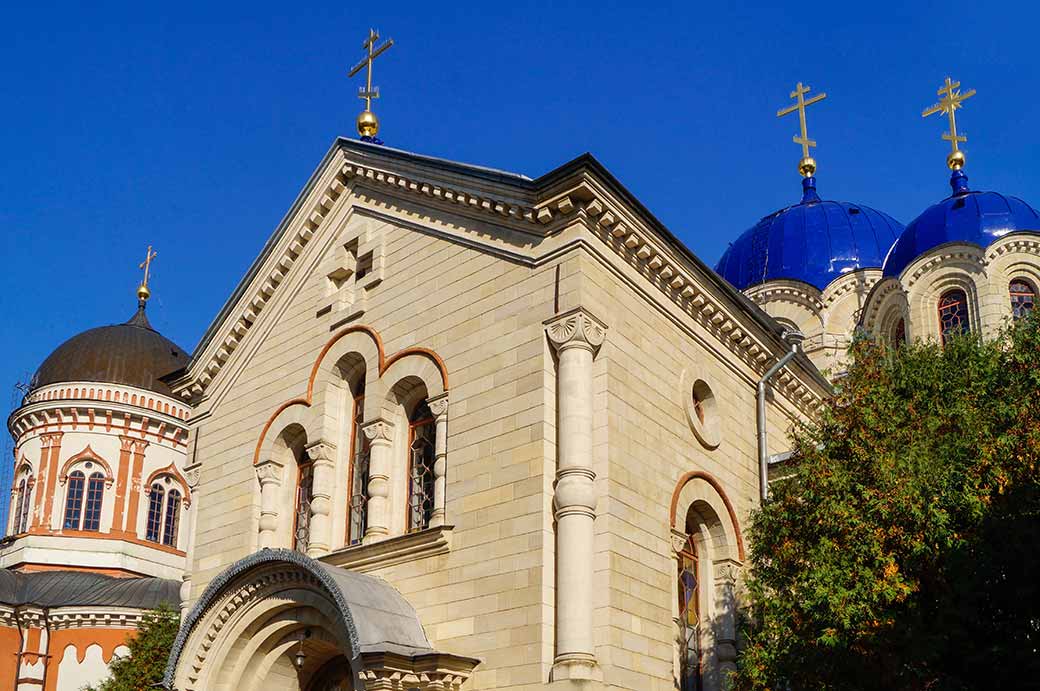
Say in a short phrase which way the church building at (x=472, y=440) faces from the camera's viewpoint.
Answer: facing the viewer and to the left of the viewer

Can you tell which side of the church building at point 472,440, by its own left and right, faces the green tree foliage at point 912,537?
left
